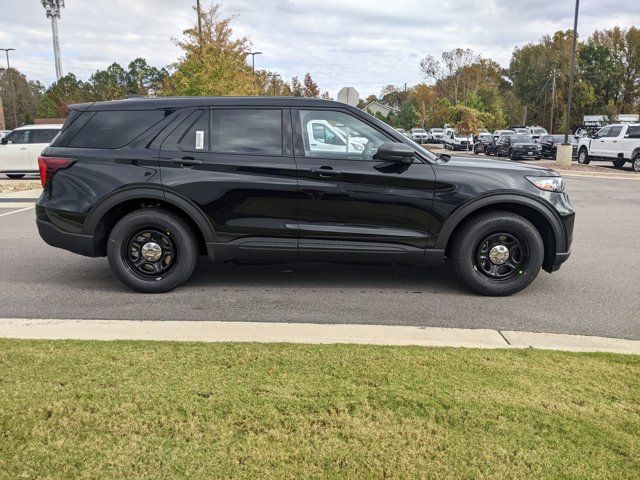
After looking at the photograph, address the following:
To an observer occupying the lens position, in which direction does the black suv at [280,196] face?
facing to the right of the viewer

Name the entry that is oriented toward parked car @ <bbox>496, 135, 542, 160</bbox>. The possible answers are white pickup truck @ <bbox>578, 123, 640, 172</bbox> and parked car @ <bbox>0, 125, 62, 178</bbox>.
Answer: the white pickup truck

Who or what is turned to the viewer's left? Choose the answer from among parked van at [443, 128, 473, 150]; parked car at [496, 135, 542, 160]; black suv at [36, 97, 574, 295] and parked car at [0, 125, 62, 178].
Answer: parked car at [0, 125, 62, 178]

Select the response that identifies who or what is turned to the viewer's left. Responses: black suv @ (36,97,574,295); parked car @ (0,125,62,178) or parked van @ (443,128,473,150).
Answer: parked car @ (0,125,62,178)

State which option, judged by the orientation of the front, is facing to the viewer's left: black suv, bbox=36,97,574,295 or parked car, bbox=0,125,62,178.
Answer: the parked car

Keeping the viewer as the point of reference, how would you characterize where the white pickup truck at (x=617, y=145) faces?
facing away from the viewer and to the left of the viewer

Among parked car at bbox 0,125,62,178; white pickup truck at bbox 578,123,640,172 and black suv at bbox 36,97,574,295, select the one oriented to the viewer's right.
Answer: the black suv

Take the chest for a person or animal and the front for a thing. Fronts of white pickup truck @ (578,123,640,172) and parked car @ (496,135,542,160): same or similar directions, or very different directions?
very different directions

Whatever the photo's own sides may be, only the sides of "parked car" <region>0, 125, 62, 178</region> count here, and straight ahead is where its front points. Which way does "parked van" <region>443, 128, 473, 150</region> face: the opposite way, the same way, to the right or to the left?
to the left

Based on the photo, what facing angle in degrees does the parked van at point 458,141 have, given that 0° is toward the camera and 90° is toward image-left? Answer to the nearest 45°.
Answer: approximately 315°

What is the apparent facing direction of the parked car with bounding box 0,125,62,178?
to the viewer's left

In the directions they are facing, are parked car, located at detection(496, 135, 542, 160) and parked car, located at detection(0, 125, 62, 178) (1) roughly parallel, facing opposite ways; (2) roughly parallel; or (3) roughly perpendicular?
roughly perpendicular
